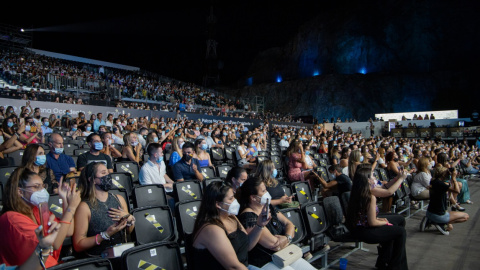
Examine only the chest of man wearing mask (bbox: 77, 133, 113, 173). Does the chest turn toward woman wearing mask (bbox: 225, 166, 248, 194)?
yes

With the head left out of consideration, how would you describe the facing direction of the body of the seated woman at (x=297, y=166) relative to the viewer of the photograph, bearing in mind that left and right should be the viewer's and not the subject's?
facing to the right of the viewer

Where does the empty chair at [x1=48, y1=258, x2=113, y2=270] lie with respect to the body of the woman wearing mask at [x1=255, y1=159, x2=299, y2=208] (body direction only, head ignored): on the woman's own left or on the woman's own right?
on the woman's own right

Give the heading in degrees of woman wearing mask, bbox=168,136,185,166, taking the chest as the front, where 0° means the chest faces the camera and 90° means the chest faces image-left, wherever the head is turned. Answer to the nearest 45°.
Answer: approximately 315°

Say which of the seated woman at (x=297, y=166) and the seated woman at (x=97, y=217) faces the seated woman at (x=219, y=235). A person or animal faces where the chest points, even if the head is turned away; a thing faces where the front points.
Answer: the seated woman at (x=97, y=217)

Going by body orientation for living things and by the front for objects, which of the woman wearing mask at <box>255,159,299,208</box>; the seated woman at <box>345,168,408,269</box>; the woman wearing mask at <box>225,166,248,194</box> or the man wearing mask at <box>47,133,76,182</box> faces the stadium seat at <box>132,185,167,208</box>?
the man wearing mask

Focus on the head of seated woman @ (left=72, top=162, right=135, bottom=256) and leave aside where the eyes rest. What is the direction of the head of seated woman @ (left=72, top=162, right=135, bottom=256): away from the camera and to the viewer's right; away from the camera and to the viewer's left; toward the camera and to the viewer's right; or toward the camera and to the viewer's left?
toward the camera and to the viewer's right

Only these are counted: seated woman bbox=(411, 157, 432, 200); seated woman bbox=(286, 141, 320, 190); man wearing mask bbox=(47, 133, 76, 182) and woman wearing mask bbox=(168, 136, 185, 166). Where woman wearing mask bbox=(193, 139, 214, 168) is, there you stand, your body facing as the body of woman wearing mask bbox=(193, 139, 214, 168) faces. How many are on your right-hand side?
2
